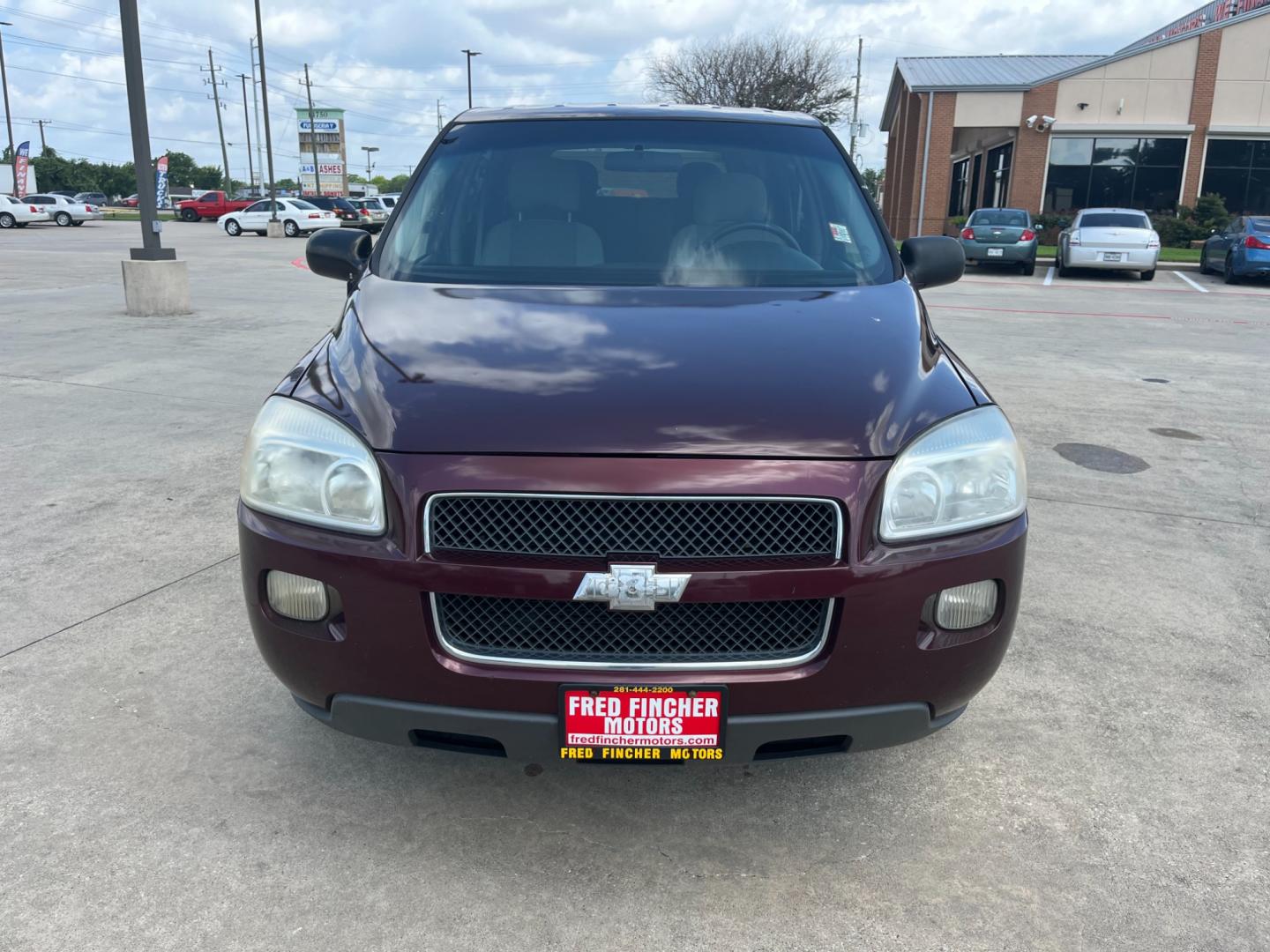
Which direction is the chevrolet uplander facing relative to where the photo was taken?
toward the camera

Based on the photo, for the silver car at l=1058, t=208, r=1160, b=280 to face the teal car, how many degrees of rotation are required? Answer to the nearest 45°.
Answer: approximately 90° to its left

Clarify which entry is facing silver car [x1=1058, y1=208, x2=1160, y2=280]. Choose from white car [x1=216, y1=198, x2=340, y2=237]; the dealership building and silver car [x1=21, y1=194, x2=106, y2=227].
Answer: the dealership building

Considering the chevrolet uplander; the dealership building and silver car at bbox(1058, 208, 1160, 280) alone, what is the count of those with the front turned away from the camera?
1

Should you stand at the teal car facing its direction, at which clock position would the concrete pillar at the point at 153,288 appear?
The concrete pillar is roughly at 7 o'clock from the teal car.

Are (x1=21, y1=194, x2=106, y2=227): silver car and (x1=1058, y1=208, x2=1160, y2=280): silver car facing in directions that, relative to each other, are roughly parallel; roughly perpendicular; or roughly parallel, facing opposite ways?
roughly perpendicular

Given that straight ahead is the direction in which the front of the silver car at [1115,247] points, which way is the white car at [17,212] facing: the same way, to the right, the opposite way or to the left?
to the left

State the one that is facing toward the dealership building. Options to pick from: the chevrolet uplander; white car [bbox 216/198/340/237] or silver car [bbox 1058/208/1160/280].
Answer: silver car [bbox 1058/208/1160/280]

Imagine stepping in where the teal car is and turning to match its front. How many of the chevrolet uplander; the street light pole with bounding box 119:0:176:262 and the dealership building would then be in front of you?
1

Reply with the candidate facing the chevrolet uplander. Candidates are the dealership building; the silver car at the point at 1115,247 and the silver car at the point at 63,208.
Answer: the dealership building

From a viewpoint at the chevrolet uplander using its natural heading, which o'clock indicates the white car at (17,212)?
The white car is roughly at 5 o'clock from the chevrolet uplander.

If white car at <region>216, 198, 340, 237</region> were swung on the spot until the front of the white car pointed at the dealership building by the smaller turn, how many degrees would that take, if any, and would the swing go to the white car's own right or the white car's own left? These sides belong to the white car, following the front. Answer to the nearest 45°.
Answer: approximately 180°

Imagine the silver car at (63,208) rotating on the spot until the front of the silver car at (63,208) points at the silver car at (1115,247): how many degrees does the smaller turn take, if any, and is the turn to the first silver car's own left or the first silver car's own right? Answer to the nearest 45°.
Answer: approximately 180°

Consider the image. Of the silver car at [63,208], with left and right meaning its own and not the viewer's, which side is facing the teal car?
back

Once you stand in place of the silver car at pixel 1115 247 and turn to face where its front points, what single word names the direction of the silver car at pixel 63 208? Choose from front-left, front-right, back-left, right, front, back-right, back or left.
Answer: left

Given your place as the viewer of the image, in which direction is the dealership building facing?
facing the viewer

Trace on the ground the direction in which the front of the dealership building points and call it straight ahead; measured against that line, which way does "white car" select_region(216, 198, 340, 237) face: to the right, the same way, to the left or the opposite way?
to the right

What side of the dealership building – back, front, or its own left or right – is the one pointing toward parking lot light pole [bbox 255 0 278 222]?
right

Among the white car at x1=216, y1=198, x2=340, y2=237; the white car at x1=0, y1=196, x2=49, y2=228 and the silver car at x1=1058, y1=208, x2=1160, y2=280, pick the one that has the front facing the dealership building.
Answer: the silver car at x1=1058, y1=208, x2=1160, y2=280
